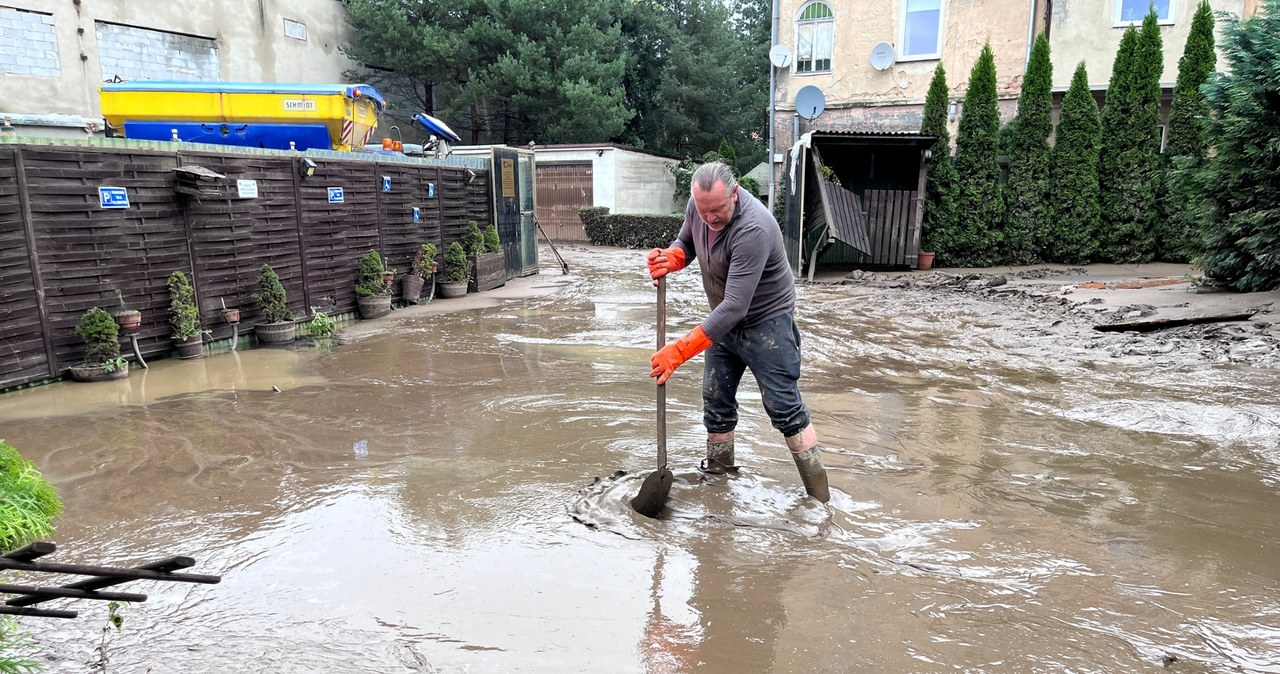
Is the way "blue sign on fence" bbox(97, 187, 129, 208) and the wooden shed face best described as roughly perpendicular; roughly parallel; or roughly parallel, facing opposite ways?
roughly perpendicular

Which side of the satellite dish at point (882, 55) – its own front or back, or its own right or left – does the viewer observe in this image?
front

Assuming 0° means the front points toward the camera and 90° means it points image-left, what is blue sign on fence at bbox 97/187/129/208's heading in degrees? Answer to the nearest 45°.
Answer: approximately 315°

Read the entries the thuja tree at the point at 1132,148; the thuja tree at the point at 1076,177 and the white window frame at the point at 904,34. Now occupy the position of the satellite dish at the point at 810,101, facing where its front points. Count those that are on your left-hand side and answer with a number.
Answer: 3

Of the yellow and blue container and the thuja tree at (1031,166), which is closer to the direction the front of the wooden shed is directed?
the yellow and blue container

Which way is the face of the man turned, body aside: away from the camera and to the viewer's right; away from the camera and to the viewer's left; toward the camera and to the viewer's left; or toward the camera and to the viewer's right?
toward the camera and to the viewer's left

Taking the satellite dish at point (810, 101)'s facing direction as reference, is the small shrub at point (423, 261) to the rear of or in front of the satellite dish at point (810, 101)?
in front

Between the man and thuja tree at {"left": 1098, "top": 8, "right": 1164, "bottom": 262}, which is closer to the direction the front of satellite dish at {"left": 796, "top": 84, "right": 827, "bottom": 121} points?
the man

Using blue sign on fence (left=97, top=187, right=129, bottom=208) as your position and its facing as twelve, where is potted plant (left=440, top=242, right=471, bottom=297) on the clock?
The potted plant is roughly at 9 o'clock from the blue sign on fence.

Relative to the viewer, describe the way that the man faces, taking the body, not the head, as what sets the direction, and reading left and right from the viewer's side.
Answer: facing the viewer and to the left of the viewer

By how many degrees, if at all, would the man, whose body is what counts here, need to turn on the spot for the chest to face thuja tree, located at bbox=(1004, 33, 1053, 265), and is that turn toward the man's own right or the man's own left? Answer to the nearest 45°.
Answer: approximately 180°

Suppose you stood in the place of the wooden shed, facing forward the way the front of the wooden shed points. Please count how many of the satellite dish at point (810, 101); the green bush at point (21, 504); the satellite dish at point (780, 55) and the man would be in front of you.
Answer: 2

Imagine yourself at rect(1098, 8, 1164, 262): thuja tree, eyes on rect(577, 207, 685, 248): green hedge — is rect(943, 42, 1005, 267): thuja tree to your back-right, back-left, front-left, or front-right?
front-left

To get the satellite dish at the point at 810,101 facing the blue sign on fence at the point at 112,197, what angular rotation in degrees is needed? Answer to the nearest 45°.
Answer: approximately 45° to its right

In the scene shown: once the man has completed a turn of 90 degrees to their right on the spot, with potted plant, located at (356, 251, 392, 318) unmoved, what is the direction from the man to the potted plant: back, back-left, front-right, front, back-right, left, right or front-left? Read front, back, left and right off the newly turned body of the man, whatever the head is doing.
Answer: front

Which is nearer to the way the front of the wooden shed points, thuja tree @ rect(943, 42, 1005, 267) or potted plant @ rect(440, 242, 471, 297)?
the potted plant
